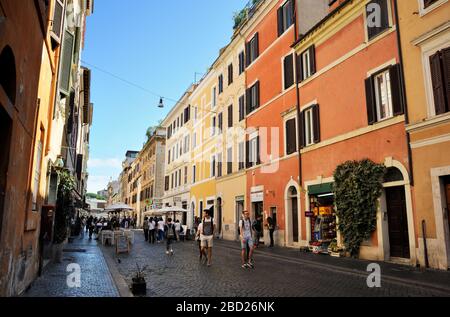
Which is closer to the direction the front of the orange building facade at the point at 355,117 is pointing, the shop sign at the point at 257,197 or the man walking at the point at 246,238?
the man walking

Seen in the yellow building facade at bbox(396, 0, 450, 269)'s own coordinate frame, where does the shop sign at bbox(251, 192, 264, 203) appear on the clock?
The shop sign is roughly at 3 o'clock from the yellow building facade.

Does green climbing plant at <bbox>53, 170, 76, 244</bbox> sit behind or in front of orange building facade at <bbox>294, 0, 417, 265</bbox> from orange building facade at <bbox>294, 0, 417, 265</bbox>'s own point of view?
in front

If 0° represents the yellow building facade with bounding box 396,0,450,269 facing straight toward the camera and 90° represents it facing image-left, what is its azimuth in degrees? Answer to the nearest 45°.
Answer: approximately 45°

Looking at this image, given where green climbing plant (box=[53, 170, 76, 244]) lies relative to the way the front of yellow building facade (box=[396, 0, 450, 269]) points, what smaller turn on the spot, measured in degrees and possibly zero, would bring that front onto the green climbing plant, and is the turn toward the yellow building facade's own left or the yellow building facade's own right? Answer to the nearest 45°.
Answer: approximately 45° to the yellow building facade's own right

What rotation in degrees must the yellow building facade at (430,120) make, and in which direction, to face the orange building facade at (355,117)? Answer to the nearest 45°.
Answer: approximately 90° to its right

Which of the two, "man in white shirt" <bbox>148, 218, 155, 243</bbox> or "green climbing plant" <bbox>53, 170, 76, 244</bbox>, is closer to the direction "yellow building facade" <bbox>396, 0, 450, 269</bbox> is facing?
the green climbing plant

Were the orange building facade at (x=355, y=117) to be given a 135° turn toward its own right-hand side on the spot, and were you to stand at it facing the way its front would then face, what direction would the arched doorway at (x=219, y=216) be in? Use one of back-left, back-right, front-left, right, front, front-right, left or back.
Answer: front-left

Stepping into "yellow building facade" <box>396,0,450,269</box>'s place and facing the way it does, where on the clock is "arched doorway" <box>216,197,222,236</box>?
The arched doorway is roughly at 3 o'clock from the yellow building facade.
